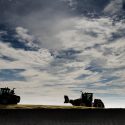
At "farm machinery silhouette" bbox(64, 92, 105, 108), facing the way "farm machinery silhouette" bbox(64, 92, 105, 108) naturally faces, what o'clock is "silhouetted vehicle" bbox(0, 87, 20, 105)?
The silhouetted vehicle is roughly at 11 o'clock from the farm machinery silhouette.

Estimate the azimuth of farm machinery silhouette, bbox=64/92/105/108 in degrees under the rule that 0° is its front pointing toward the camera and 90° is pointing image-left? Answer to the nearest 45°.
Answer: approximately 90°
